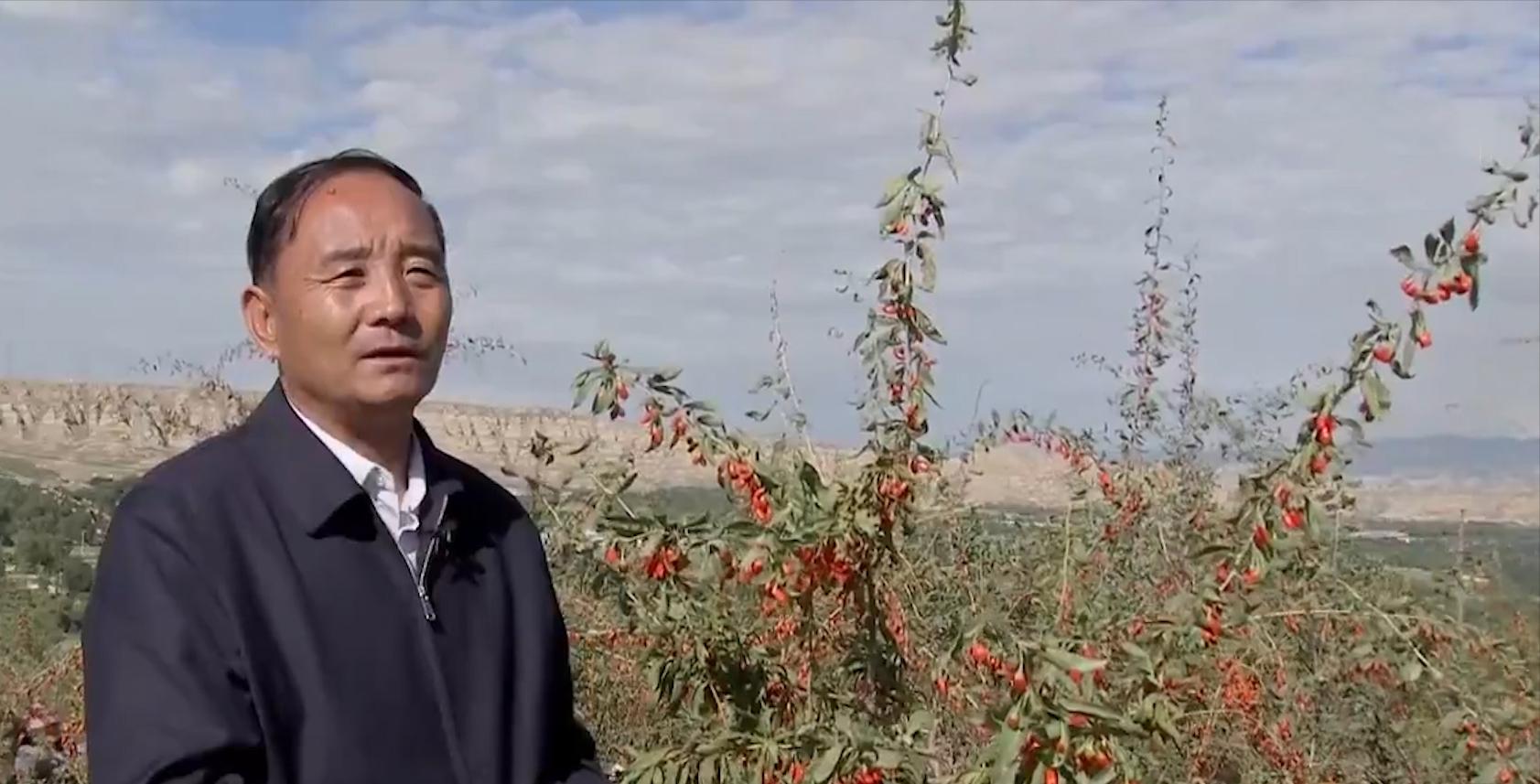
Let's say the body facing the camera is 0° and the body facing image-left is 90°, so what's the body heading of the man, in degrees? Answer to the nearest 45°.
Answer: approximately 315°

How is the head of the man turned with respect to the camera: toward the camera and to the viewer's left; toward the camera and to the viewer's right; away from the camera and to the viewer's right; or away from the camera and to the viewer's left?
toward the camera and to the viewer's right
